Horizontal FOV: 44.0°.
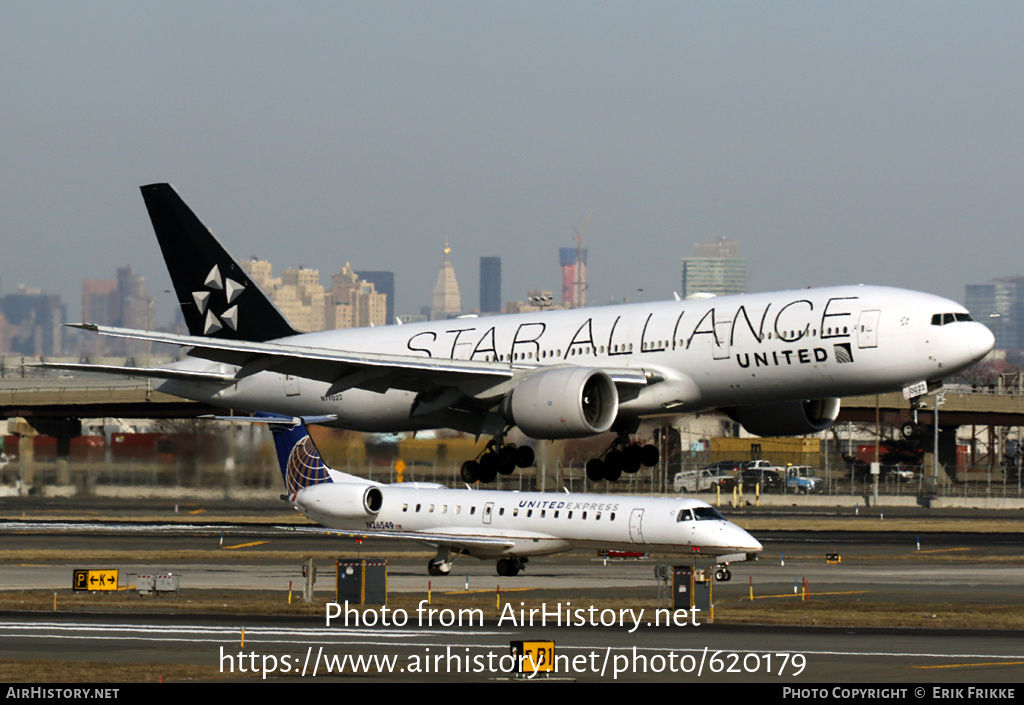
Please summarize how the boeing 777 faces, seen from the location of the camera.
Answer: facing the viewer and to the right of the viewer
